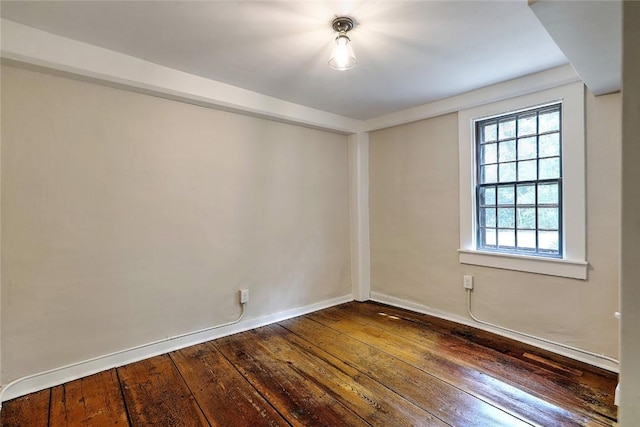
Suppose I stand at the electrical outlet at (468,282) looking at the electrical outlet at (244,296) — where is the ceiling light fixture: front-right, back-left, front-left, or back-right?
front-left

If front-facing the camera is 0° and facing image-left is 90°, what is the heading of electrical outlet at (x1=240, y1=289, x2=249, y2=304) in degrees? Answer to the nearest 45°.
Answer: approximately 315°

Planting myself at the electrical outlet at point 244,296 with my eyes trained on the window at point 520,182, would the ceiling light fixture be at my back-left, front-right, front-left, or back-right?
front-right

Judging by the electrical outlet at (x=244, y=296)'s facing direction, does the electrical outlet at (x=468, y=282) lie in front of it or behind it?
in front

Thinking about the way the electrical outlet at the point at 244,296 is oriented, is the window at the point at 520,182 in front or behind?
in front
